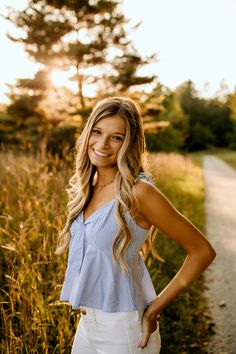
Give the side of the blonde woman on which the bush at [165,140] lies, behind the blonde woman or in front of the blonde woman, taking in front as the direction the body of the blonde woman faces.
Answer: behind

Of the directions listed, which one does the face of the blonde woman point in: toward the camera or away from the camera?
toward the camera

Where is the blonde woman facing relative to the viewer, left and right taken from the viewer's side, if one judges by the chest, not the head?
facing the viewer and to the left of the viewer
